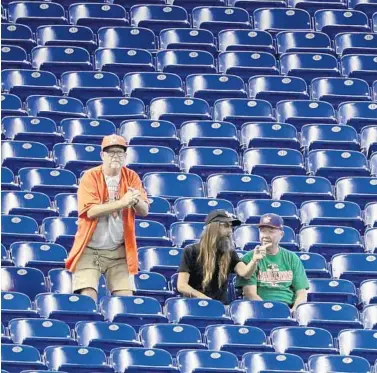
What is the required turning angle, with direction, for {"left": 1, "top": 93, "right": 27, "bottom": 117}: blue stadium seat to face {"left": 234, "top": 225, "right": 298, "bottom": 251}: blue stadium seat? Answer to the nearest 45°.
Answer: approximately 45° to its left

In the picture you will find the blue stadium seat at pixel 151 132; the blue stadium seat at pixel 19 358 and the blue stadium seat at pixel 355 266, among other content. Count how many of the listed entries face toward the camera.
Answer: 3

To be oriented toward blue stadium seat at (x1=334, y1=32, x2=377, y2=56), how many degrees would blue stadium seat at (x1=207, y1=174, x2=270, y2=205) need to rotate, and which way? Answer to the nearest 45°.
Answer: approximately 135° to its left

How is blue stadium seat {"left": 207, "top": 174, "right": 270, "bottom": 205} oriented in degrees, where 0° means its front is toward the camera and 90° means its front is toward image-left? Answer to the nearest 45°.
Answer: approximately 0°
